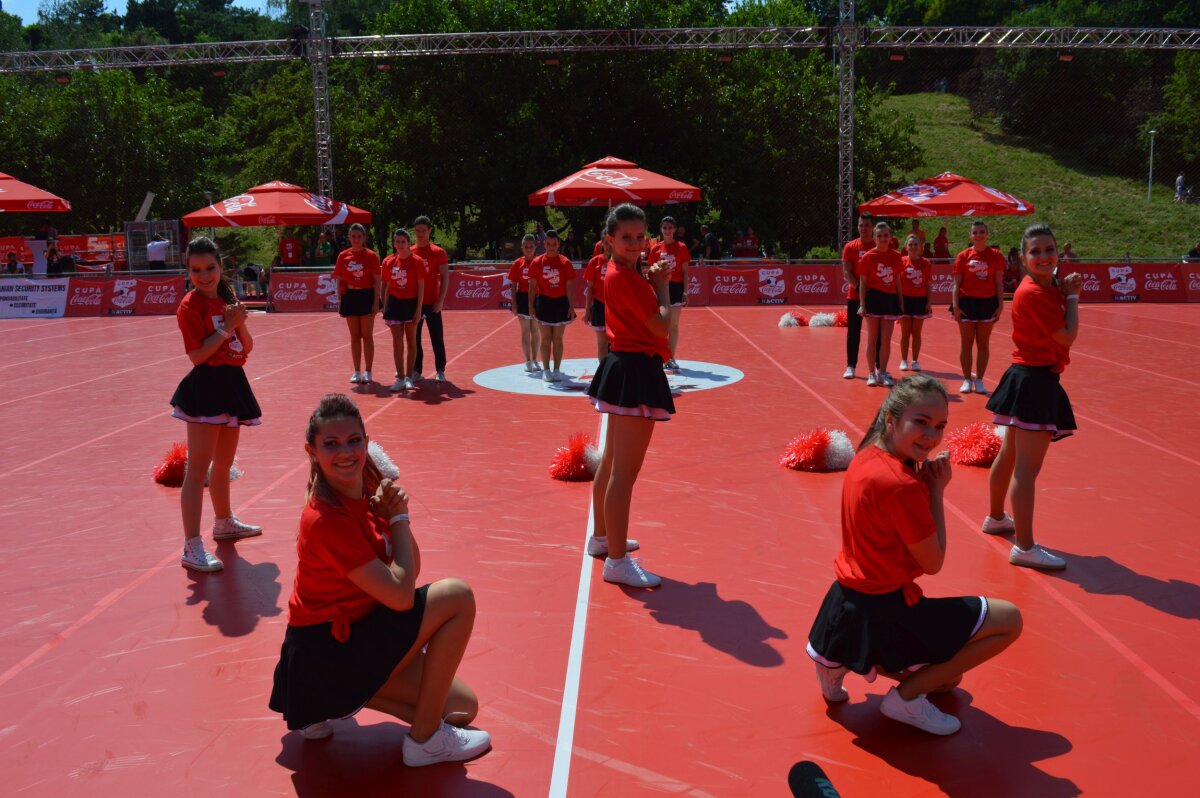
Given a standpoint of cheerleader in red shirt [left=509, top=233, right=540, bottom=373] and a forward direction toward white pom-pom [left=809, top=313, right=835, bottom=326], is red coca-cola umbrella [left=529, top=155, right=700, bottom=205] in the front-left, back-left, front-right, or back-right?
front-left

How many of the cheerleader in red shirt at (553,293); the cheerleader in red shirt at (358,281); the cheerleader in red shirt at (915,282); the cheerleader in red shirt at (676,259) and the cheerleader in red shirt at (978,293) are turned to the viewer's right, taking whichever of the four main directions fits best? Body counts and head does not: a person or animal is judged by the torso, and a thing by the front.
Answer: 0

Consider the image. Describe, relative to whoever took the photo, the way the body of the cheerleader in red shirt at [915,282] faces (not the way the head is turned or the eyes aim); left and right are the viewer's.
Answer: facing the viewer

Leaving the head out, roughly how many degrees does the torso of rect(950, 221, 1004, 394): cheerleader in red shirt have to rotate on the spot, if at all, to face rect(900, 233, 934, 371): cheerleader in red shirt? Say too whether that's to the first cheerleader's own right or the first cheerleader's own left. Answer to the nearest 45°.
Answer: approximately 135° to the first cheerleader's own right

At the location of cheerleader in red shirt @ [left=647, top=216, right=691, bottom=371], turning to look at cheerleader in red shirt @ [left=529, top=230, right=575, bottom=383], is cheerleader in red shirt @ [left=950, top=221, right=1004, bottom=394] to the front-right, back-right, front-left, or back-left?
back-left

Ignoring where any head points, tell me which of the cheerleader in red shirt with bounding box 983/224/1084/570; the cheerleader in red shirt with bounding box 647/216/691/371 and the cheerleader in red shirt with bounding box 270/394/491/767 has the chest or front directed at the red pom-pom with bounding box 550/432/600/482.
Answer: the cheerleader in red shirt with bounding box 647/216/691/371

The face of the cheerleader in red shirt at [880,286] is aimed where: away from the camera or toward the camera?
toward the camera

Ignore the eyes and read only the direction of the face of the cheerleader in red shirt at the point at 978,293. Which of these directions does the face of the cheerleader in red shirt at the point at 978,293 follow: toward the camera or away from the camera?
toward the camera

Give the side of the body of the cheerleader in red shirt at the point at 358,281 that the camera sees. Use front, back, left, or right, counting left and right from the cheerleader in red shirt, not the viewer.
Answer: front

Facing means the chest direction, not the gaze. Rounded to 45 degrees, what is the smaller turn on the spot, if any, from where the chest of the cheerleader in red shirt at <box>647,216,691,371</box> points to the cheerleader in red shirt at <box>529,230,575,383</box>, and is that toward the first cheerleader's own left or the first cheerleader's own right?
approximately 90° to the first cheerleader's own right

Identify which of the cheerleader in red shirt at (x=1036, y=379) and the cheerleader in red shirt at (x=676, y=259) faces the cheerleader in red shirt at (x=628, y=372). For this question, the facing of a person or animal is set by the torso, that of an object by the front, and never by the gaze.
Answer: the cheerleader in red shirt at (x=676, y=259)
